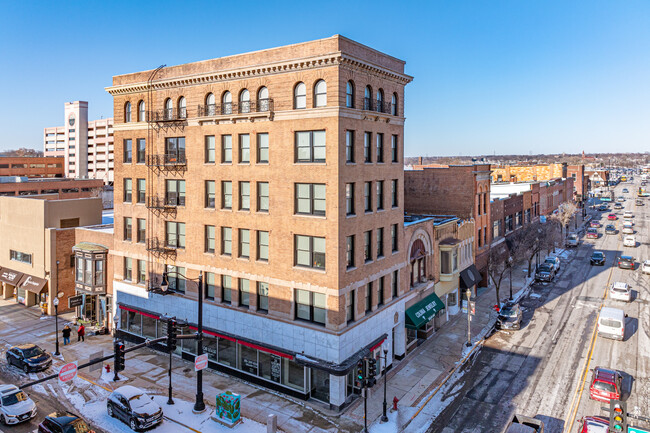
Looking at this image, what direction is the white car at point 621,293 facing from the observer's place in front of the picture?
facing away from the viewer

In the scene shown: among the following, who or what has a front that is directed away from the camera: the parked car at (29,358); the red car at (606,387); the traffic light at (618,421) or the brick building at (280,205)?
the red car

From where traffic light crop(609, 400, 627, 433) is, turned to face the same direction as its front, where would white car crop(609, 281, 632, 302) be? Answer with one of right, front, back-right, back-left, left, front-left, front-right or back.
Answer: back

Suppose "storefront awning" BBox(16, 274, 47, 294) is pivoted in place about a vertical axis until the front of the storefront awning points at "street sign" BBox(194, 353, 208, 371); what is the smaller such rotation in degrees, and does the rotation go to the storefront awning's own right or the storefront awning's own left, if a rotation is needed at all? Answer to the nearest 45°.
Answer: approximately 45° to the storefront awning's own left

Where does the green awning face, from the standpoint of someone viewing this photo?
facing the viewer and to the right of the viewer

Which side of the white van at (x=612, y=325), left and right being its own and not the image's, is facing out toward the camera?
back

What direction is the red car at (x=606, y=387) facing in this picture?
away from the camera

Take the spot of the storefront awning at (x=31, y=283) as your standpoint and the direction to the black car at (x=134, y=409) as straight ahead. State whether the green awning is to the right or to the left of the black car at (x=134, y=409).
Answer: left
